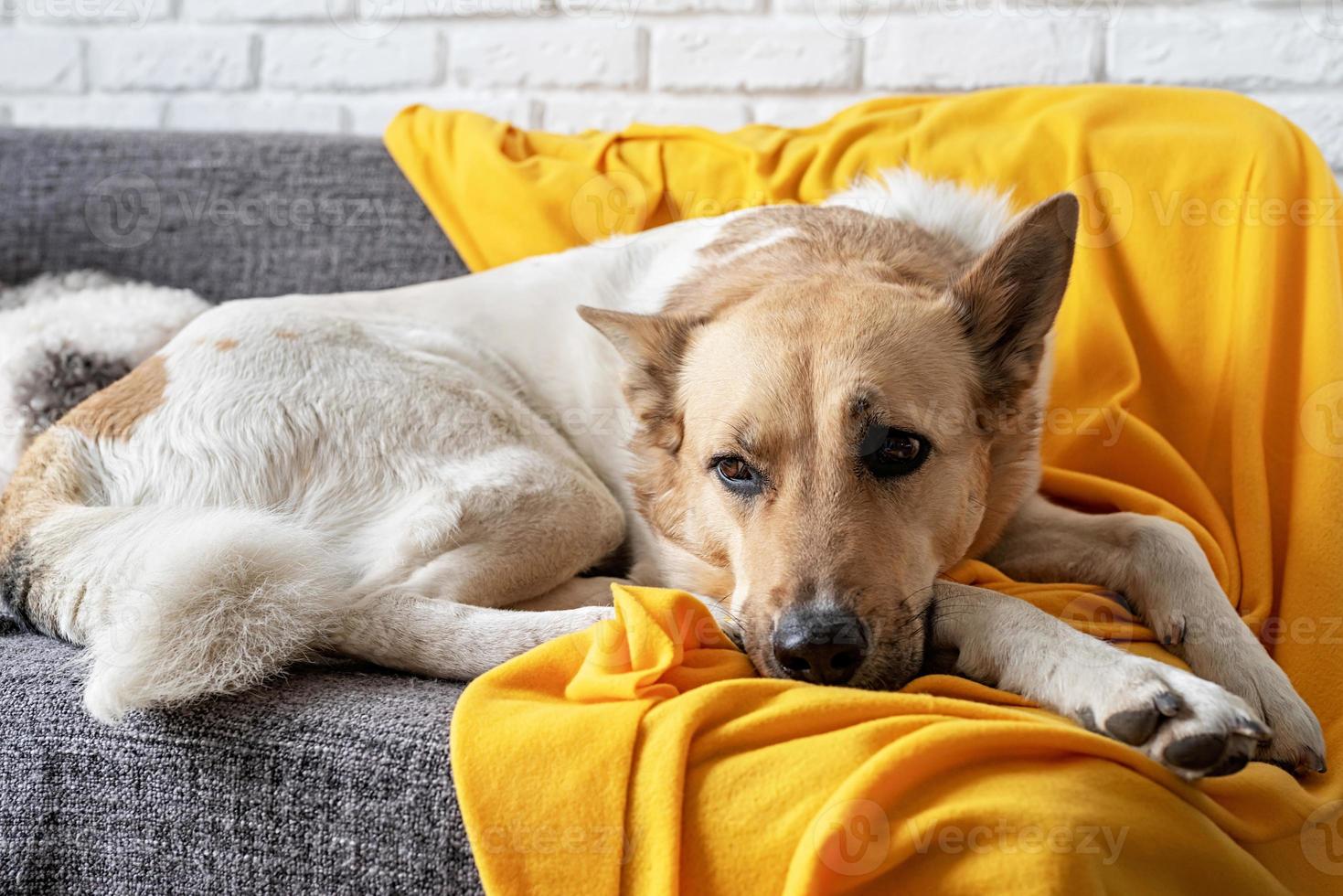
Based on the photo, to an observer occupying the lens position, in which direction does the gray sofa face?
facing the viewer

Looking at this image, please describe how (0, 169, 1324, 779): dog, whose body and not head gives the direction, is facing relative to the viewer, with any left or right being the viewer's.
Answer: facing the viewer and to the right of the viewer
